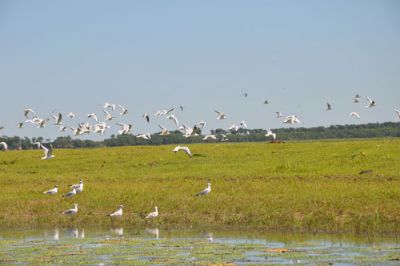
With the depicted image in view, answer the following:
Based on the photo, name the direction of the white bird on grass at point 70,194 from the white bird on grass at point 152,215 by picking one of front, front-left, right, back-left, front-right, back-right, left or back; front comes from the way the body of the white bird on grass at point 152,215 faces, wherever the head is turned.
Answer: back-left

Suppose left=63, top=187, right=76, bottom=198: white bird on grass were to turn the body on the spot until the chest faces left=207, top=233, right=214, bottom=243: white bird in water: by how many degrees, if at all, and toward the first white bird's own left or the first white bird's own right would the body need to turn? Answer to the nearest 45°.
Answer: approximately 45° to the first white bird's own right

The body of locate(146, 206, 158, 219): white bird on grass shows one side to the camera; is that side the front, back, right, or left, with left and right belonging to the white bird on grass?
right

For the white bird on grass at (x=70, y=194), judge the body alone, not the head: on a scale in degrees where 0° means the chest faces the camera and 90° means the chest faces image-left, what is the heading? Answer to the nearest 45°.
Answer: approximately 270°
